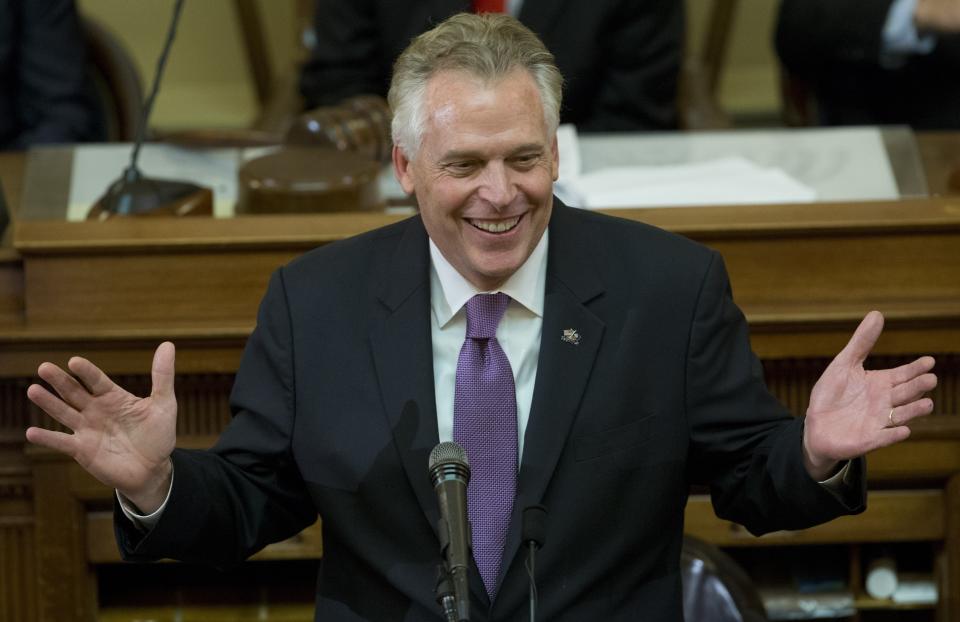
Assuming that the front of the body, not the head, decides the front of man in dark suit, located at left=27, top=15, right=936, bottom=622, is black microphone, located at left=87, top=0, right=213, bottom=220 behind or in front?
behind

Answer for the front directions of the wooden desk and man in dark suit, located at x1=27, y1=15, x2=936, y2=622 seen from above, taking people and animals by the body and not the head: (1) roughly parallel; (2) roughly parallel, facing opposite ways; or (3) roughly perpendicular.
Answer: roughly parallel

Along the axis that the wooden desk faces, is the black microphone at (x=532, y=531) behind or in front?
in front

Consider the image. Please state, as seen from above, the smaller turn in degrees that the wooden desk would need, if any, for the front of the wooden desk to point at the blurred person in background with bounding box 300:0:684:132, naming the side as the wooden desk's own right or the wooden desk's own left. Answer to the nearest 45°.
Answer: approximately 135° to the wooden desk's own left

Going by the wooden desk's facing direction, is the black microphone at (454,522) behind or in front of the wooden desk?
in front

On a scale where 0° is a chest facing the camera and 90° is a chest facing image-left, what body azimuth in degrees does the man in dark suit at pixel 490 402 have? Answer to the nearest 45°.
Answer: approximately 0°

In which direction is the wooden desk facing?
toward the camera

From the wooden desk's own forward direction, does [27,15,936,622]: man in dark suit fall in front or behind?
in front

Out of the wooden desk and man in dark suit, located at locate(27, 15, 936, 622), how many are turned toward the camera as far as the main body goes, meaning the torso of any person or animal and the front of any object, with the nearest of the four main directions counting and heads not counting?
2

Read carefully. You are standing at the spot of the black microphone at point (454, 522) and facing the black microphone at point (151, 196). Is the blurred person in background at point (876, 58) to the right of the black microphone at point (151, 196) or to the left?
right
